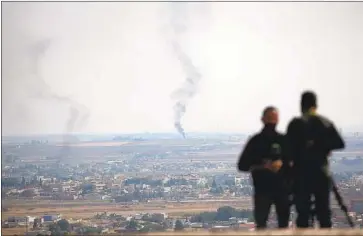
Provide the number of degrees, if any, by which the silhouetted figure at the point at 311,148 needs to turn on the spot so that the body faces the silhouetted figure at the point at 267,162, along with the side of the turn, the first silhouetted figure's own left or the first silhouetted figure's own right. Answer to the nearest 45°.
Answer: approximately 90° to the first silhouetted figure's own left

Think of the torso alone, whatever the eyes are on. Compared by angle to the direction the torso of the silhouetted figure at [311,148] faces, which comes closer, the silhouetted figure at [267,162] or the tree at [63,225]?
the tree

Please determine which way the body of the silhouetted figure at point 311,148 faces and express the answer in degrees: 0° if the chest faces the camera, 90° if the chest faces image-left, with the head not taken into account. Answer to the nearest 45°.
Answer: approximately 180°

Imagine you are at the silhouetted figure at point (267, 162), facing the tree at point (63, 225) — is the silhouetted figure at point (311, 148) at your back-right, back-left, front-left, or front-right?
back-right

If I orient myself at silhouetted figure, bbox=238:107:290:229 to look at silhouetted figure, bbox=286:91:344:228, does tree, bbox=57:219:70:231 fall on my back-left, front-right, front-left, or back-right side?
back-left
